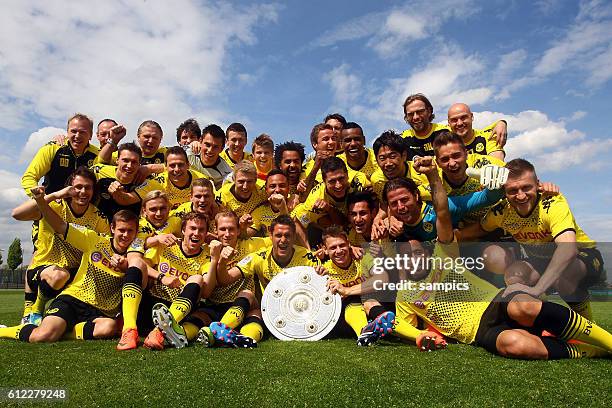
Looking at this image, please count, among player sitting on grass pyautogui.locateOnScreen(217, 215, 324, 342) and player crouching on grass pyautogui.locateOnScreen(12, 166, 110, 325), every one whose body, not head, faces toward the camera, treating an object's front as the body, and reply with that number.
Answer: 2

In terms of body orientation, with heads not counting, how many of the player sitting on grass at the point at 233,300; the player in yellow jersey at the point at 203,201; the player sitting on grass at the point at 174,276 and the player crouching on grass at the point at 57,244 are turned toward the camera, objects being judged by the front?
4

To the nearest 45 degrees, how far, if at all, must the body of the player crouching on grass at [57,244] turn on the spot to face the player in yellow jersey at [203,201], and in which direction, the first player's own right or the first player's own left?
approximately 45° to the first player's own left

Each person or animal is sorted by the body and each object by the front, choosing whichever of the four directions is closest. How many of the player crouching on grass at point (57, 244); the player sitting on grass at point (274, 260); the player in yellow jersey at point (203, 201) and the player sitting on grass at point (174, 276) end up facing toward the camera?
4

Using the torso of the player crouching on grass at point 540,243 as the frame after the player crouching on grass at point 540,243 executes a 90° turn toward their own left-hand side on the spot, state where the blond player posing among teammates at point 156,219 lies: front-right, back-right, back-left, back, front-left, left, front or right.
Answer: back-right

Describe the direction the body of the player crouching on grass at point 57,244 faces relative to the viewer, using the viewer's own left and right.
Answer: facing the viewer

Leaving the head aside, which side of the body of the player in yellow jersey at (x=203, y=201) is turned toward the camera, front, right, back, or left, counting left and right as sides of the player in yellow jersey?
front

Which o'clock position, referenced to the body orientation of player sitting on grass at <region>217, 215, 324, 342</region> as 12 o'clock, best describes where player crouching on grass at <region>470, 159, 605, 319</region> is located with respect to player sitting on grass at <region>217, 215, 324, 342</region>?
player crouching on grass at <region>470, 159, 605, 319</region> is roughly at 10 o'clock from player sitting on grass at <region>217, 215, 324, 342</region>.

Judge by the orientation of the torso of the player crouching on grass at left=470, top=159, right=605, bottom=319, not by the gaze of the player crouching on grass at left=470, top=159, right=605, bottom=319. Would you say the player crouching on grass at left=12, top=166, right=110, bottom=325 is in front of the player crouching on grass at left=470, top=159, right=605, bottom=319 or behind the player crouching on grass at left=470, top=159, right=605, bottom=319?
in front

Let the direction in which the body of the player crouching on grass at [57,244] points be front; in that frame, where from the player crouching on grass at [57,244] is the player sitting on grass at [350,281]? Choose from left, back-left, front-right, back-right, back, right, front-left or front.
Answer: front-left

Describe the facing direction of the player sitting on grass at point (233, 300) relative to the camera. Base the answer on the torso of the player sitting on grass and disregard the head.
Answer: toward the camera

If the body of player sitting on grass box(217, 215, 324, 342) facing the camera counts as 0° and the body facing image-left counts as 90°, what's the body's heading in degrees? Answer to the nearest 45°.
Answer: approximately 0°

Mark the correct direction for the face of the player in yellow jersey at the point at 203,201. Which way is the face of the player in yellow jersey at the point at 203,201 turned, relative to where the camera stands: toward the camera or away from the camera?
toward the camera

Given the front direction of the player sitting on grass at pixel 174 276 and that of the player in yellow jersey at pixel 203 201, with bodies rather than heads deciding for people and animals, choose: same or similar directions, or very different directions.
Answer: same or similar directions
